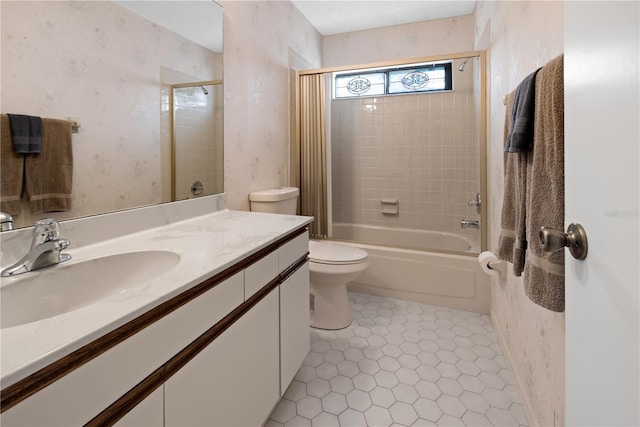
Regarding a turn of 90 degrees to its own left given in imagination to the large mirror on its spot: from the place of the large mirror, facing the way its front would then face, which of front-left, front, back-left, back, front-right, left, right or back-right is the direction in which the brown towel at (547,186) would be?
right

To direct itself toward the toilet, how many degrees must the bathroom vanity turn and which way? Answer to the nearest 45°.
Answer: approximately 90° to its left

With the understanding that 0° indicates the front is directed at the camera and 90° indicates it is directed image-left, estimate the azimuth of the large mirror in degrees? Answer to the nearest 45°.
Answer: approximately 315°

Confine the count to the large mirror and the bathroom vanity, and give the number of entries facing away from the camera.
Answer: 0

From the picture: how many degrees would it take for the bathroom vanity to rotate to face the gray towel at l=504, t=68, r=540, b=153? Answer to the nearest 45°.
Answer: approximately 45° to its left

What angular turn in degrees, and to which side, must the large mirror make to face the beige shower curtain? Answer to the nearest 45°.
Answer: approximately 90° to its left

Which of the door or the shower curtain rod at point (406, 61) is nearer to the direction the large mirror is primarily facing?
the door

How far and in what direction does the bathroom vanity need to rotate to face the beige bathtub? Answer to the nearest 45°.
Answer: approximately 90° to its left

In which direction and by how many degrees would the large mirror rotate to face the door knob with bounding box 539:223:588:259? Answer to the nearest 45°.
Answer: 0° — it already faces it

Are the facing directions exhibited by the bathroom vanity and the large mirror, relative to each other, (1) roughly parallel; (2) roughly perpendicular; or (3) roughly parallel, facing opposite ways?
roughly parallel

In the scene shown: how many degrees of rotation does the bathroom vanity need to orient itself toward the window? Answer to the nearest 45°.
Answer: approximately 90° to its left

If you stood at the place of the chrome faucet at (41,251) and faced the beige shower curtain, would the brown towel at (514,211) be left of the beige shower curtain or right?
right

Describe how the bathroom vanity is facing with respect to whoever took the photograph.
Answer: facing the viewer and to the right of the viewer

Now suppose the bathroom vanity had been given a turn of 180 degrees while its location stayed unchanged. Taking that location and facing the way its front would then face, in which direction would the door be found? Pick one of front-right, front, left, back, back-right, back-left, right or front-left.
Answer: back
